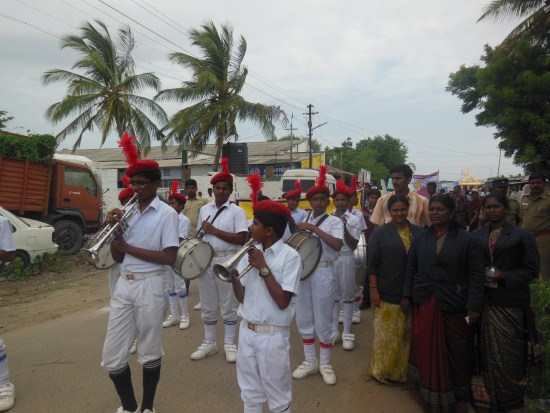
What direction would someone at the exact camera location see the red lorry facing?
facing to the right of the viewer

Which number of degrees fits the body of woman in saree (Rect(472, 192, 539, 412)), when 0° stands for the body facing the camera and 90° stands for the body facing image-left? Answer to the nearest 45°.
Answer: approximately 45°

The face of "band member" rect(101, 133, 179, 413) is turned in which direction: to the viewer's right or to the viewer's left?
to the viewer's left

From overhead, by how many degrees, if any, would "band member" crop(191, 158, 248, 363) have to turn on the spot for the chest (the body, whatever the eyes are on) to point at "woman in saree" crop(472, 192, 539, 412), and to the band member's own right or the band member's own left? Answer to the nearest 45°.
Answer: approximately 45° to the band member's own left
